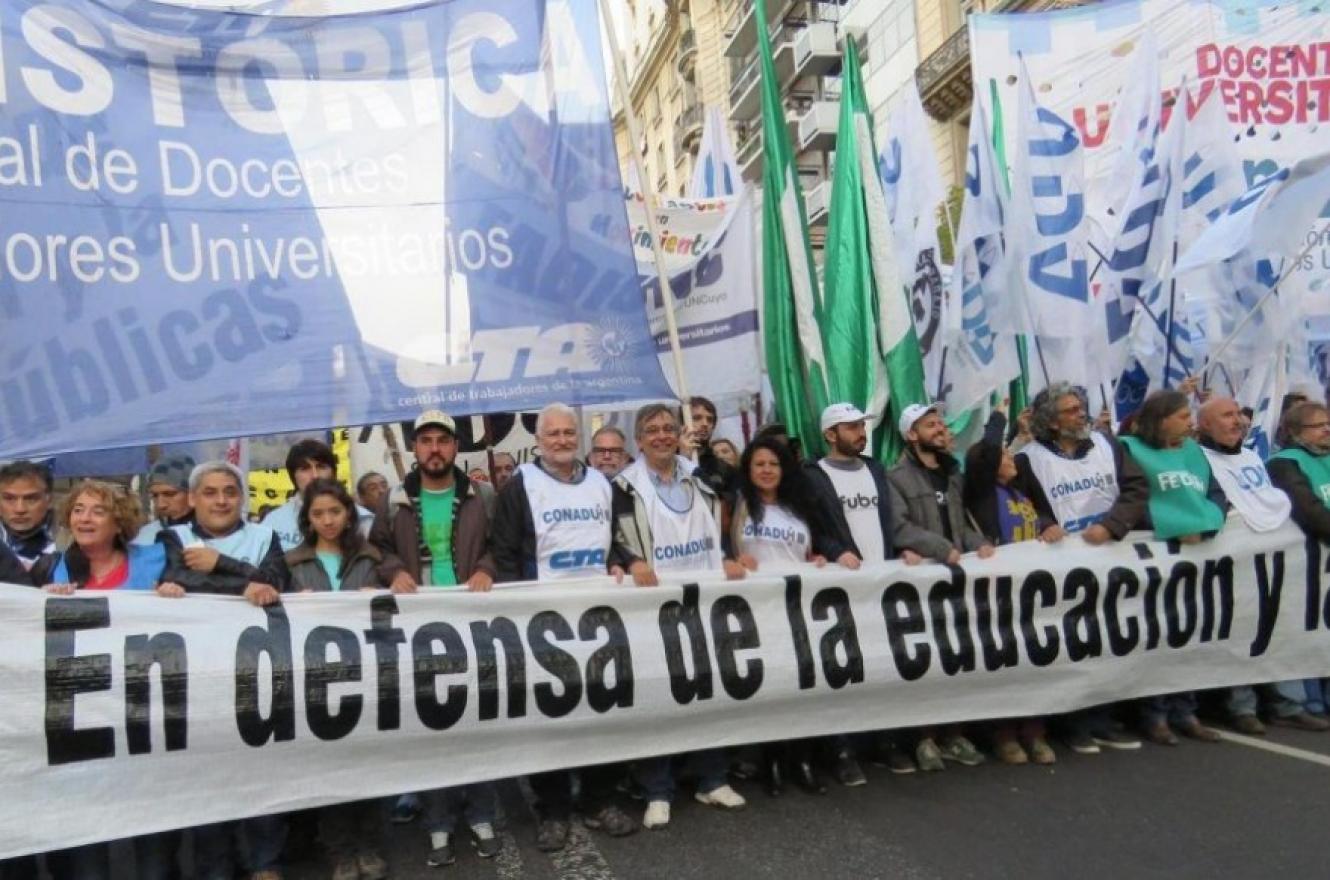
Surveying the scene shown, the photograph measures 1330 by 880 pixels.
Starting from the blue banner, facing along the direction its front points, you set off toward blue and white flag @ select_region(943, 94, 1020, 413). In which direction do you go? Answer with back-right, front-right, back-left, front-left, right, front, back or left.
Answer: left

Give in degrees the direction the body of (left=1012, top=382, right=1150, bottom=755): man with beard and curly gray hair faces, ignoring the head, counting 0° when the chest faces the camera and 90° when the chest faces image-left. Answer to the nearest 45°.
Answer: approximately 315°

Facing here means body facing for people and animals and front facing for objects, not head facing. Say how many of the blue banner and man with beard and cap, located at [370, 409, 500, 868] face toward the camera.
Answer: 2

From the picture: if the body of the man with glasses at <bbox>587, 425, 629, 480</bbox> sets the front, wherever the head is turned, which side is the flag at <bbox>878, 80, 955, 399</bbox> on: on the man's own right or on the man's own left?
on the man's own left

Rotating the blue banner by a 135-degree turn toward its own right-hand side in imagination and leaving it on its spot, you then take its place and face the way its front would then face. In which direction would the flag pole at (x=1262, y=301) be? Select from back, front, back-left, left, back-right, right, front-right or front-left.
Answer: back-right

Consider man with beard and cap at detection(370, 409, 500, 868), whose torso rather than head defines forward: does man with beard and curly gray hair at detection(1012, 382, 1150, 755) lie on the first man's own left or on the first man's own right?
on the first man's own left

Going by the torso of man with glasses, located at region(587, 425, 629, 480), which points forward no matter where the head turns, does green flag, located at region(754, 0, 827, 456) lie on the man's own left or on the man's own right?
on the man's own left

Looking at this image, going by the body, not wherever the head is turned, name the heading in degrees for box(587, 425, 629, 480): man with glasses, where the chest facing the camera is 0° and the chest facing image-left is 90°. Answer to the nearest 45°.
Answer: approximately 0°
